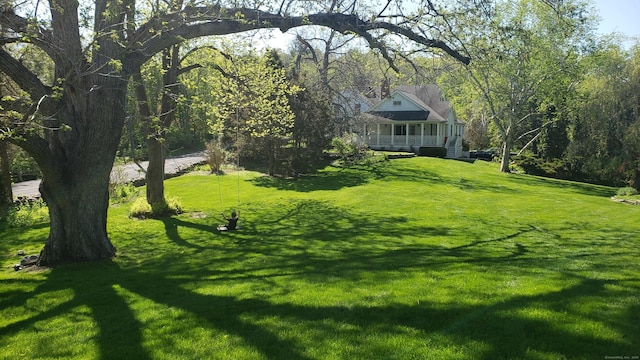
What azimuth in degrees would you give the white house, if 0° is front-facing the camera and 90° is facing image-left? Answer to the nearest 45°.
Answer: approximately 0°

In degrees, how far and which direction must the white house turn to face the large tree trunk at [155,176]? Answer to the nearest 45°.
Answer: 0° — it already faces it

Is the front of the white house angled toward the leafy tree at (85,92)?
yes

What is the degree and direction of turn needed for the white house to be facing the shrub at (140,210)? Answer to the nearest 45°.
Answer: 0° — it already faces it
